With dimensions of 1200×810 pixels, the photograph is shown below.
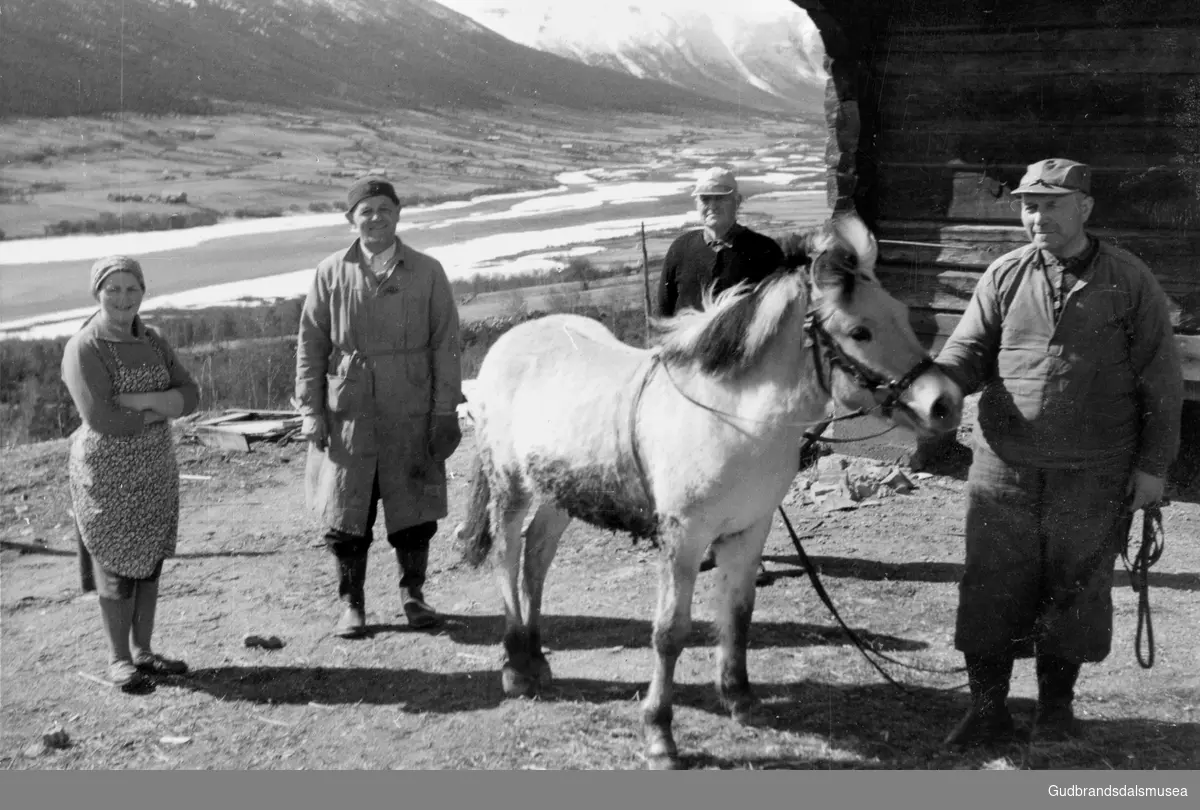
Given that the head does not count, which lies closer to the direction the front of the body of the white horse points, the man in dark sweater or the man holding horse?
the man holding horse

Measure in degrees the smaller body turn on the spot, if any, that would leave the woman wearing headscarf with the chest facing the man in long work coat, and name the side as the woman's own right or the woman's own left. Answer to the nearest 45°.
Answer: approximately 45° to the woman's own left

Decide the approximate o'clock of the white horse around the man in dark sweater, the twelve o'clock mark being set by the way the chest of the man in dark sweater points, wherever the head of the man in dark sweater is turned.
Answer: The white horse is roughly at 12 o'clock from the man in dark sweater.

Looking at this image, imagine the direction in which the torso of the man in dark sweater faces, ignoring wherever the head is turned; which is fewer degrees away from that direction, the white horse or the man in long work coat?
the white horse

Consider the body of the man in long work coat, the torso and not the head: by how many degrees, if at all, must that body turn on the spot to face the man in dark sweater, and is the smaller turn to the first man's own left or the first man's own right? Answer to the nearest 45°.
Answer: approximately 90° to the first man's own left

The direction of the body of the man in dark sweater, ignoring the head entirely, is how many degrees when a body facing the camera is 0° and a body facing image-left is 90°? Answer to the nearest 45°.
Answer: approximately 0°

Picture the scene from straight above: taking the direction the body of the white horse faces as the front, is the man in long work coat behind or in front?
behind

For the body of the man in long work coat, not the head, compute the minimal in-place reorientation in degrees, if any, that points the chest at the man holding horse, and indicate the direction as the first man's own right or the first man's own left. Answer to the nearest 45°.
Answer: approximately 45° to the first man's own left

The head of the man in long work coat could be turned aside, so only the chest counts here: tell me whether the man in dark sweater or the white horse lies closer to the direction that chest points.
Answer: the white horse

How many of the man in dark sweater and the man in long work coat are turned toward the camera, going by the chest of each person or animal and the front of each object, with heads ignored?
2
